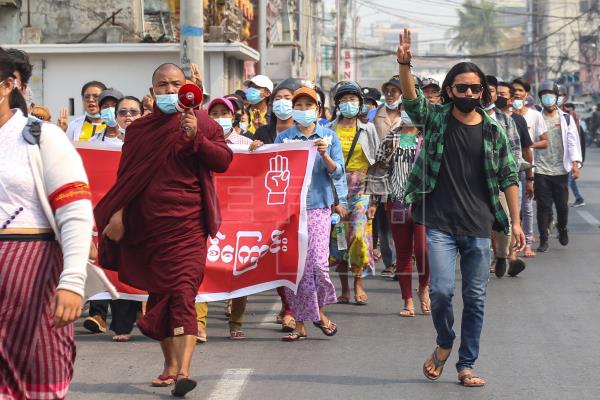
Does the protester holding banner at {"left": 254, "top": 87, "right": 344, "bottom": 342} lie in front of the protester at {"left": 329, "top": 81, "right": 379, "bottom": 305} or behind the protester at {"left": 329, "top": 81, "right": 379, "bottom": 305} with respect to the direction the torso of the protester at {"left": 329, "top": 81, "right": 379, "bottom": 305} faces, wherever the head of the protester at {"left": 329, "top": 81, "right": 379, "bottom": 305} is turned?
in front

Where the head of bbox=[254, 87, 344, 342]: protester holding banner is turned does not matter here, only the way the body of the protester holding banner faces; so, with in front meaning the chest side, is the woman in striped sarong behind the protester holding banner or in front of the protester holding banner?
in front

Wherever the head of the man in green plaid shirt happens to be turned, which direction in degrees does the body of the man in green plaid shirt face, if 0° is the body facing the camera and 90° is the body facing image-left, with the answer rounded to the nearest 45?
approximately 0°

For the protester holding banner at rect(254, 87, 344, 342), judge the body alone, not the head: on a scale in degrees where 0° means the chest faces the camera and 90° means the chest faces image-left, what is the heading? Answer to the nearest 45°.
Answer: approximately 0°
